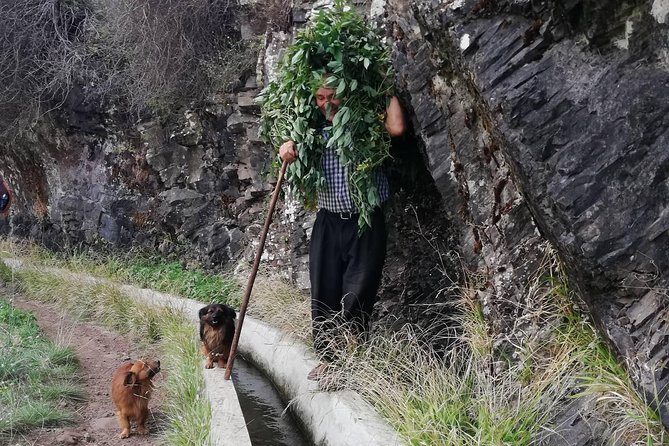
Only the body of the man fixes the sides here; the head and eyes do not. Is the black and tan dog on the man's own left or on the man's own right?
on the man's own right

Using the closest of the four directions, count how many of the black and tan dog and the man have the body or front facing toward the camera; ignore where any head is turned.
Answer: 2

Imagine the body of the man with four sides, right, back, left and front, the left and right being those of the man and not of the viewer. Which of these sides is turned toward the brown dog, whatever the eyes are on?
right

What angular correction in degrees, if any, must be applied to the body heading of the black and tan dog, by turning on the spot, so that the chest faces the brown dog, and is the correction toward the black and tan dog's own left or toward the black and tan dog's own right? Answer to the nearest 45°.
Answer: approximately 45° to the black and tan dog's own right

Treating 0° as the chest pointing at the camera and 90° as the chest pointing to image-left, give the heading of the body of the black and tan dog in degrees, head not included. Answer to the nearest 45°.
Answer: approximately 0°

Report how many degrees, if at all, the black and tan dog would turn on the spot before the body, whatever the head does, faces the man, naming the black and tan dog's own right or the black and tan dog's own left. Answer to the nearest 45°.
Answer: approximately 45° to the black and tan dog's own left
